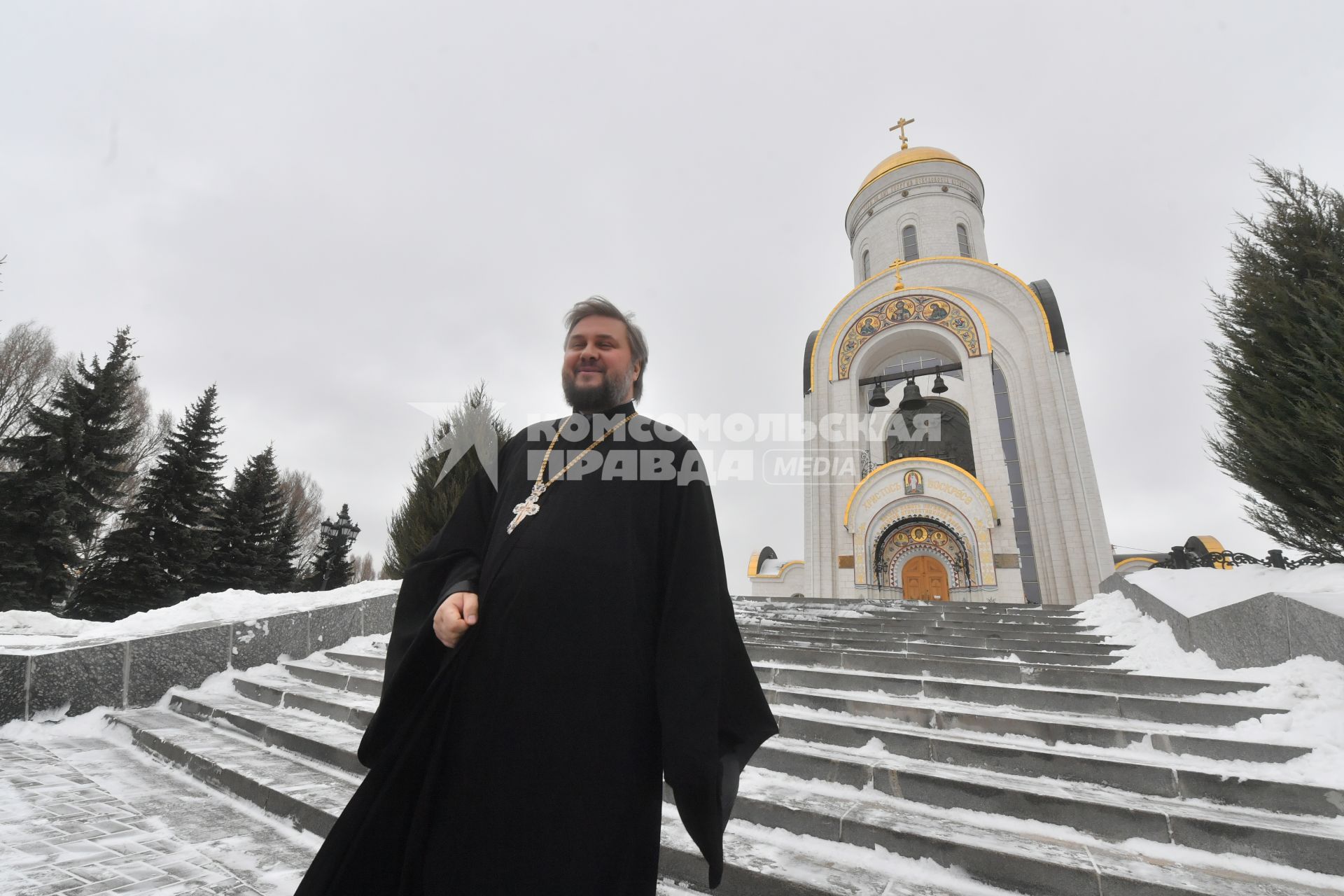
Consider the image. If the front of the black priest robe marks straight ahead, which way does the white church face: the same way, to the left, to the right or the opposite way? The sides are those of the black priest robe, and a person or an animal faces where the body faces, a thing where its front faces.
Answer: the same way

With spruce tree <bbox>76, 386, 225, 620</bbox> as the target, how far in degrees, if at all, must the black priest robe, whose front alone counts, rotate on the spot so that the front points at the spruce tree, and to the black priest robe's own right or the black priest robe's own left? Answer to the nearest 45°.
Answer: approximately 90° to the black priest robe's own right

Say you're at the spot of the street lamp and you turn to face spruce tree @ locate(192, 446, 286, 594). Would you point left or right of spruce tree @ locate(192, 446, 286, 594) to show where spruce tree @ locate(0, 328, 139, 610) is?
left

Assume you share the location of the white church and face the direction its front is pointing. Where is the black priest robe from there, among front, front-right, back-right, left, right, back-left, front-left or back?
front

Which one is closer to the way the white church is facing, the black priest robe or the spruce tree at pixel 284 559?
the black priest robe

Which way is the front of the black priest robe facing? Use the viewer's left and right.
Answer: facing the viewer and to the left of the viewer

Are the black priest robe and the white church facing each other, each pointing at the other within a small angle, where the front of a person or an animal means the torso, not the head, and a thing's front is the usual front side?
no

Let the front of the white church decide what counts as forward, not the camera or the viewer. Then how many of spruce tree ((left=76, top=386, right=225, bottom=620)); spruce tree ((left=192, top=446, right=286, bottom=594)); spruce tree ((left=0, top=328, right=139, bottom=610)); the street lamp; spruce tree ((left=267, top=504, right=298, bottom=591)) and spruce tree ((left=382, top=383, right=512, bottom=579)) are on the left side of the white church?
0

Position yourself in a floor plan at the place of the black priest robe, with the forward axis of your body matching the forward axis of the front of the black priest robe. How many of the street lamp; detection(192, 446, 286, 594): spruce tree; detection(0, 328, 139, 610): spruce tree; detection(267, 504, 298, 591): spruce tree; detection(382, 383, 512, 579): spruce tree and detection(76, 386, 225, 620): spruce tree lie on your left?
0

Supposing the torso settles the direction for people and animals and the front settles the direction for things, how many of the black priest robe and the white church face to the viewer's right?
0

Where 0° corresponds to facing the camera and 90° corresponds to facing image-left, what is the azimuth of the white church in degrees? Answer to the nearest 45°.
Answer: approximately 0°

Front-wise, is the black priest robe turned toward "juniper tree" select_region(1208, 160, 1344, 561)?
no

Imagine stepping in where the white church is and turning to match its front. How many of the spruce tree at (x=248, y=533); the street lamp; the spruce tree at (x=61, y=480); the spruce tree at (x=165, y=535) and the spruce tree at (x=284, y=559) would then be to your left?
0

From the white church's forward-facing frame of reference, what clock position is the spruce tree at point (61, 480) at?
The spruce tree is roughly at 2 o'clock from the white church.

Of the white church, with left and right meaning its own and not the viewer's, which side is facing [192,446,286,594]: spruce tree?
right

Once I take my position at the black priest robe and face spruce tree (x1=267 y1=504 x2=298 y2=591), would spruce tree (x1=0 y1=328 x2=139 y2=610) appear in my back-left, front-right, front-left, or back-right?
front-left

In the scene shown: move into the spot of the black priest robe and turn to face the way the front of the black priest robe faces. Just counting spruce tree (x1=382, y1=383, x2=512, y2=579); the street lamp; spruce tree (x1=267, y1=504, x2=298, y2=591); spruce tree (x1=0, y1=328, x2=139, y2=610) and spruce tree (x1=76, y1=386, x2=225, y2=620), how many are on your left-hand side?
0
